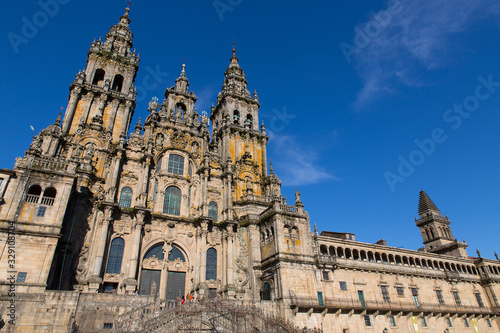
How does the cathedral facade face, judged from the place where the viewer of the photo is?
facing the viewer and to the right of the viewer
